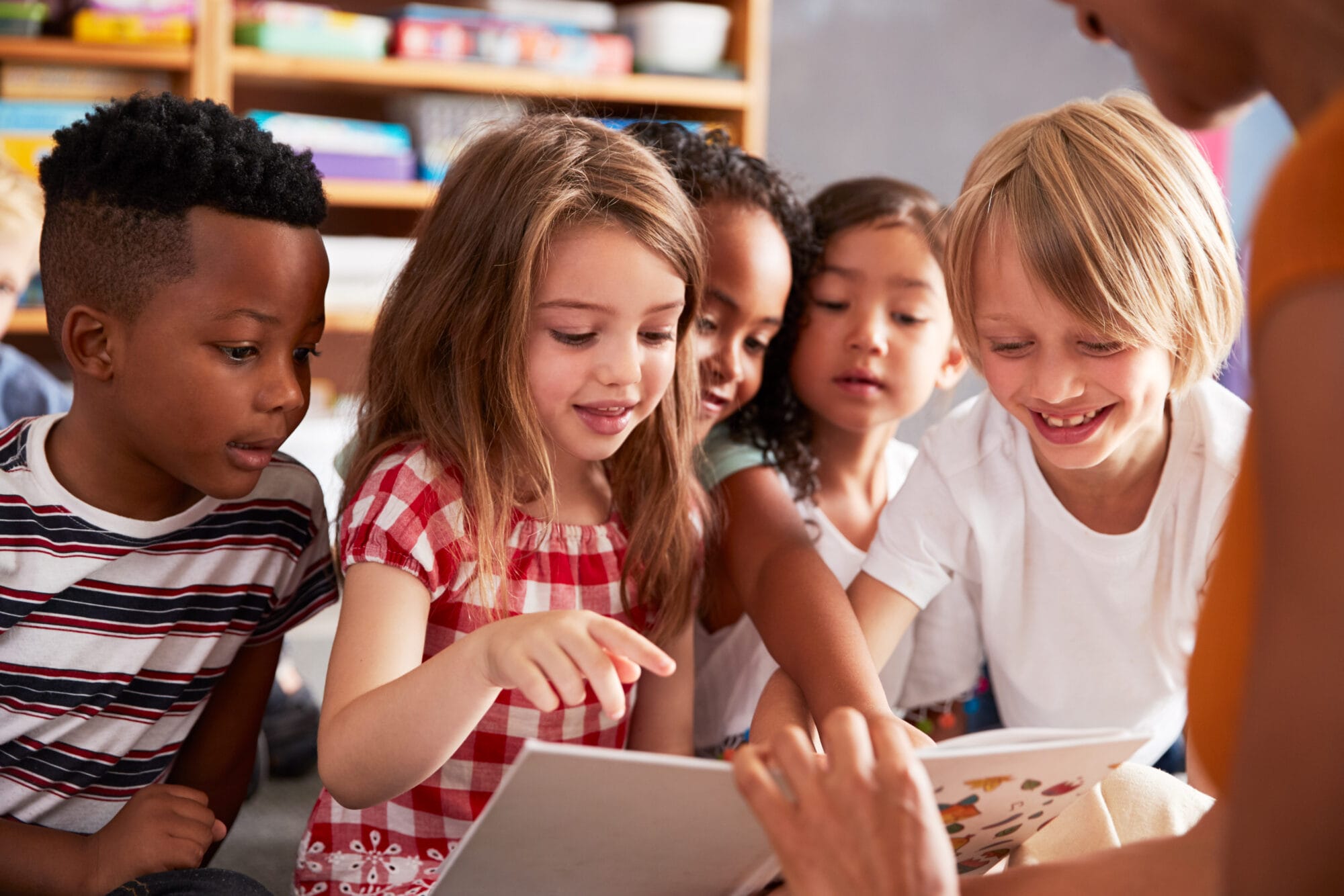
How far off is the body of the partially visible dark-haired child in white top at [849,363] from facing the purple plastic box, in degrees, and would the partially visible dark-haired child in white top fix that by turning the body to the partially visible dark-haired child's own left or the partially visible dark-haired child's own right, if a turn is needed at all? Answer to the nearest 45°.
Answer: approximately 135° to the partially visible dark-haired child's own right

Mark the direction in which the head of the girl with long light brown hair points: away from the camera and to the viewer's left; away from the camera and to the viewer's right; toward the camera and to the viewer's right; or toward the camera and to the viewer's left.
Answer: toward the camera and to the viewer's right

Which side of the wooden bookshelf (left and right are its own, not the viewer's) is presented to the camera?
front

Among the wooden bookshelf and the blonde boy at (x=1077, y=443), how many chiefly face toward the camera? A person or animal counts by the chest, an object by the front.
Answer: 2

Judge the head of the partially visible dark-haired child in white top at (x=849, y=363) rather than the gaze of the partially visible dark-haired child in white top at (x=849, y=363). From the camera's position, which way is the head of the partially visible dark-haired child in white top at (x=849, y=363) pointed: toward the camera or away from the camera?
toward the camera

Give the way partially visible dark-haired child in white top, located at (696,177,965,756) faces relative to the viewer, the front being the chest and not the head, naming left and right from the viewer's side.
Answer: facing the viewer

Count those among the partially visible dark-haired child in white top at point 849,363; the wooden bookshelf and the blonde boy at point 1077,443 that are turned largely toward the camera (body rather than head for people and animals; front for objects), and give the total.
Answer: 3

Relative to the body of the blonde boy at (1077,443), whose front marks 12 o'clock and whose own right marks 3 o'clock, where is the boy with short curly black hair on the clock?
The boy with short curly black hair is roughly at 2 o'clock from the blonde boy.

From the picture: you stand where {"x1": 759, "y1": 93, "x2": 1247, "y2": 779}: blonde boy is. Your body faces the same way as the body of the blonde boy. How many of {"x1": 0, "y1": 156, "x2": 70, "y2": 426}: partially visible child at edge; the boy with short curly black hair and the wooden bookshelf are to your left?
0

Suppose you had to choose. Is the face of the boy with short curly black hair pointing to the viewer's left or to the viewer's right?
to the viewer's right

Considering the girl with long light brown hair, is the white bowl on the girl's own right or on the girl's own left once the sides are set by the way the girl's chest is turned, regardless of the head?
on the girl's own left

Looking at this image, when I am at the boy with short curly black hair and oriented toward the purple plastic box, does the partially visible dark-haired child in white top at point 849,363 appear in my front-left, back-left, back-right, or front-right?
front-right

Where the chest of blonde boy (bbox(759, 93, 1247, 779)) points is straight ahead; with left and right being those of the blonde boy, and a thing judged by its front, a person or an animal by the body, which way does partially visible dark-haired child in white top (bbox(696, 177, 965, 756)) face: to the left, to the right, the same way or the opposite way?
the same way

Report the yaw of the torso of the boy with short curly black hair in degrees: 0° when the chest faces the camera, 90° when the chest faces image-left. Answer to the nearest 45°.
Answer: approximately 315°
